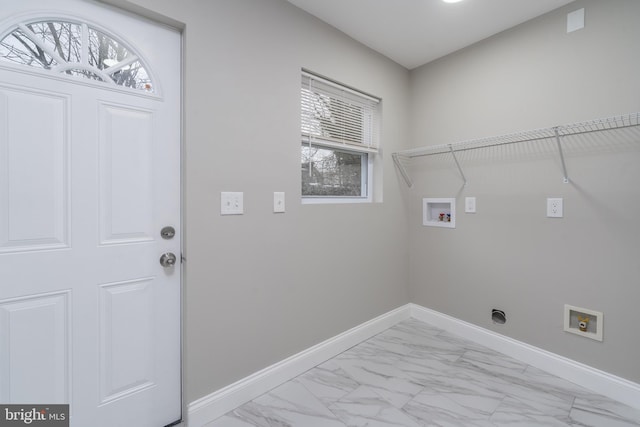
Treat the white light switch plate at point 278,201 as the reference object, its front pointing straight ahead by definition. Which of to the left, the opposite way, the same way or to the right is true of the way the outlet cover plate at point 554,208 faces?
to the right

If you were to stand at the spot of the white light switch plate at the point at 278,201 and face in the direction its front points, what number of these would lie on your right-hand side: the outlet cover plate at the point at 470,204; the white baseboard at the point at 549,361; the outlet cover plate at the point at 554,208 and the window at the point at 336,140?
0

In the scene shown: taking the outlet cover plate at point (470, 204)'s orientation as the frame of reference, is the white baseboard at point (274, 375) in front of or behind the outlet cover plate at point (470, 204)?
in front

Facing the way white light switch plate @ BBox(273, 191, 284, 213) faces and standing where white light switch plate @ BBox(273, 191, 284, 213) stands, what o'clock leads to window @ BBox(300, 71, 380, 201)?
The window is roughly at 9 o'clock from the white light switch plate.

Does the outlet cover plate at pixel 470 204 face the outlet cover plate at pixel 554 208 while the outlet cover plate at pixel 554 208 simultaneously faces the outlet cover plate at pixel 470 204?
no

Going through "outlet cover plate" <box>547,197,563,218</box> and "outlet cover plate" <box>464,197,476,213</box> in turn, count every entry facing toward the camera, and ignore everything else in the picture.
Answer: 2

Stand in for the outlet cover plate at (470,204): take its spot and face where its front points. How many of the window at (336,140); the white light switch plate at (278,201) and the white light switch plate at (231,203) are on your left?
0

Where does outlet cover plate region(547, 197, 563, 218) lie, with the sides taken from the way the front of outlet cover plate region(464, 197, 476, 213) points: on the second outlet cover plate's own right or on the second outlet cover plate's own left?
on the second outlet cover plate's own left

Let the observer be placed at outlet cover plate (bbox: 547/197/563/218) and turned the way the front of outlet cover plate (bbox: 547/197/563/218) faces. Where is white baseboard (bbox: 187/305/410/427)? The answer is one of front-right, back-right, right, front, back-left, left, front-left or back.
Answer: front-right

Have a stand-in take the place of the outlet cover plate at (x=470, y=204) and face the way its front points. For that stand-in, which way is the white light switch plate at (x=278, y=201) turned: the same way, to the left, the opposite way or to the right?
to the left

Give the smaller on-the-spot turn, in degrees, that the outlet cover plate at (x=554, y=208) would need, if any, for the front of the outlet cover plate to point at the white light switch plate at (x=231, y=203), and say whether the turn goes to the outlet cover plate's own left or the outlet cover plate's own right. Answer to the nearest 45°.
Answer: approximately 45° to the outlet cover plate's own right

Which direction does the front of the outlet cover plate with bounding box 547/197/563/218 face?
toward the camera

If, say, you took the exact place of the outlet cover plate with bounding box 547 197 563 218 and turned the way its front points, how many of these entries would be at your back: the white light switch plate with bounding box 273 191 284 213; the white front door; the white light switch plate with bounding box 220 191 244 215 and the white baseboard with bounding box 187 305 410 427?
0

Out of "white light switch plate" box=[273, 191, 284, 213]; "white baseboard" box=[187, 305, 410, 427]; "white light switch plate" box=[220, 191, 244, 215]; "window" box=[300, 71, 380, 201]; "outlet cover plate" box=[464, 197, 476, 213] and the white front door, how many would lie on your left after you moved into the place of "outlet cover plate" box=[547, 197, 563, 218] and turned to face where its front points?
0

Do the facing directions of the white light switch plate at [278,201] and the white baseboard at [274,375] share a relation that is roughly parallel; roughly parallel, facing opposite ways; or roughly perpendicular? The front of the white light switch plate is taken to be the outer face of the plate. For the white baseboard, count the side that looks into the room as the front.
roughly parallel

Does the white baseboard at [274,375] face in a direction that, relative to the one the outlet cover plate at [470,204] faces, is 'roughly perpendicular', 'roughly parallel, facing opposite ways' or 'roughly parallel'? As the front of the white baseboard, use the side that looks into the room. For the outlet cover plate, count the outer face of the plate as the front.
roughly perpendicular

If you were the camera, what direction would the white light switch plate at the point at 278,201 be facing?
facing the viewer and to the right of the viewer
